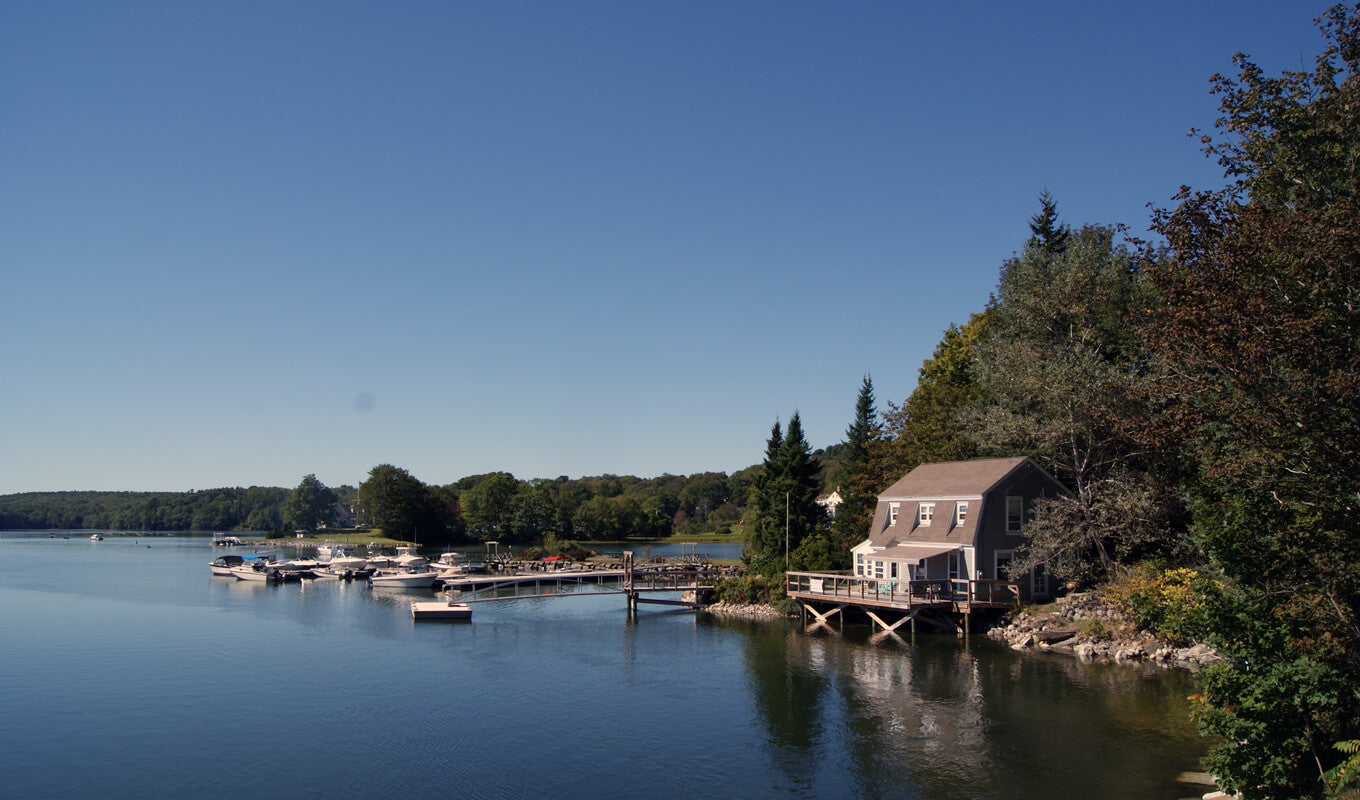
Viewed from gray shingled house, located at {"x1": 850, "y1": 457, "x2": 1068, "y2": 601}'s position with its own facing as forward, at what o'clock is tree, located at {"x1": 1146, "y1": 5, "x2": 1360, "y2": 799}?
The tree is roughly at 10 o'clock from the gray shingled house.

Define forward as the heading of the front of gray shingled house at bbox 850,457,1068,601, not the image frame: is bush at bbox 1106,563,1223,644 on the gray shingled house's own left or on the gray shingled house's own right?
on the gray shingled house's own left

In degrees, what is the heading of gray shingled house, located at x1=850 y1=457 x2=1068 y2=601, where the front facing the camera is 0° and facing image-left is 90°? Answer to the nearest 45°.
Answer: approximately 45°

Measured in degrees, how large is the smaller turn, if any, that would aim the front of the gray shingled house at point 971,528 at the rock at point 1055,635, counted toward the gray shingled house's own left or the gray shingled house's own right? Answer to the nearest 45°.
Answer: approximately 90° to the gray shingled house's own left
